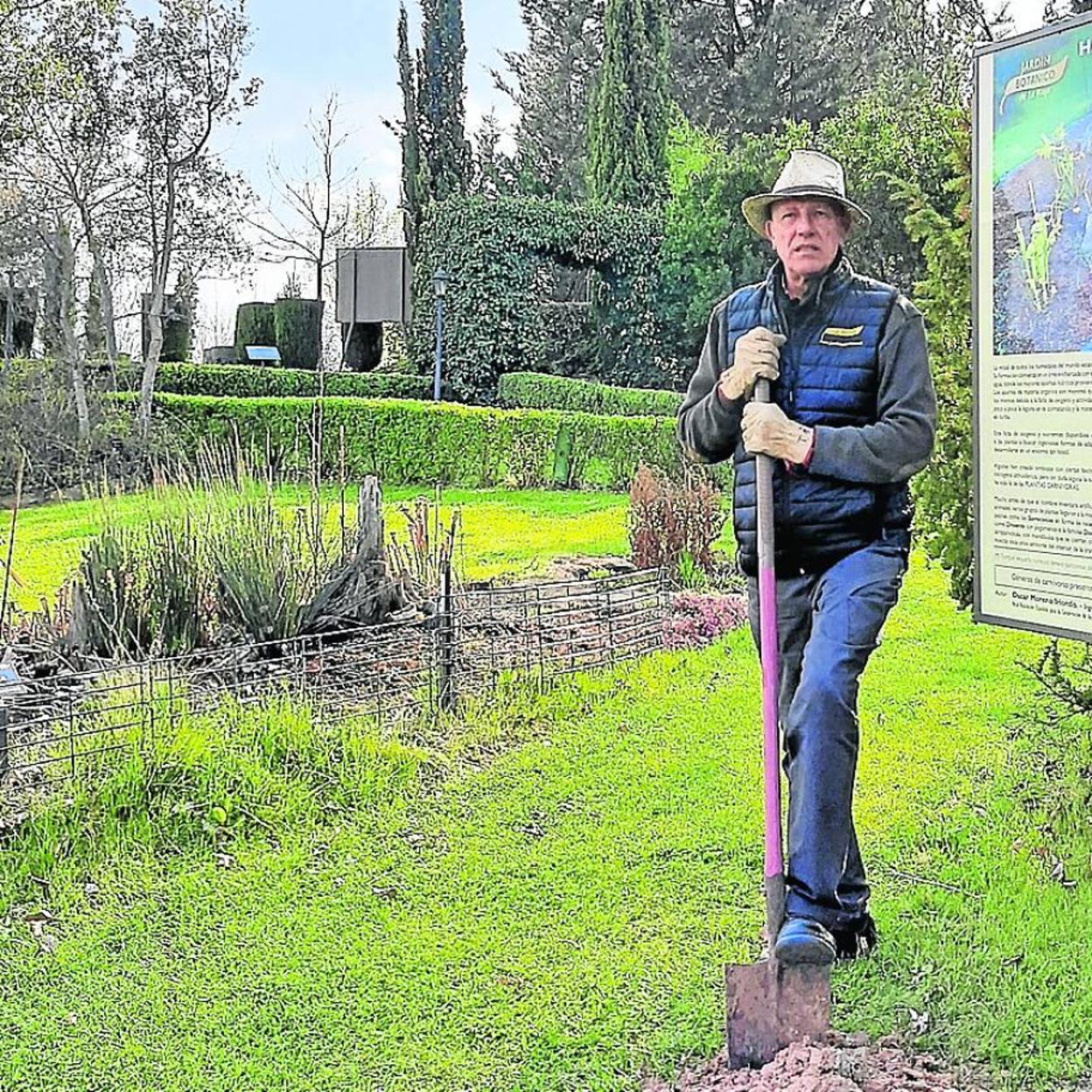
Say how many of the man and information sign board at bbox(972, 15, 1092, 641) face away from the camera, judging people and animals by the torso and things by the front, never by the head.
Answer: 0

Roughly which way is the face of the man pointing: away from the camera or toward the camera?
toward the camera

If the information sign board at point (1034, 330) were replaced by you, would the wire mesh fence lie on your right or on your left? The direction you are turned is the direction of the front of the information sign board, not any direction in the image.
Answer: on your right

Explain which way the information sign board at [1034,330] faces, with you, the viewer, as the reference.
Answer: facing the viewer and to the left of the viewer

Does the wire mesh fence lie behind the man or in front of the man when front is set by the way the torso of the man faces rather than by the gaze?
behind

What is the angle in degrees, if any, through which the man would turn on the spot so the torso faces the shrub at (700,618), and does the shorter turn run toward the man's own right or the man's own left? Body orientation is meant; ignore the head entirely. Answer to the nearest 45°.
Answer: approximately 180°

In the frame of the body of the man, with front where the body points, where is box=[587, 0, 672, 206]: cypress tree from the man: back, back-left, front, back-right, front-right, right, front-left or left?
back

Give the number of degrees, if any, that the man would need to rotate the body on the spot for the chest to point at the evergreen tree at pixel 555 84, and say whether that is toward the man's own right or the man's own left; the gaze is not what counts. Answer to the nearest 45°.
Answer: approximately 180°

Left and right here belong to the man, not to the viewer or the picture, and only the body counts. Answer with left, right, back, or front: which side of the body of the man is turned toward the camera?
front
